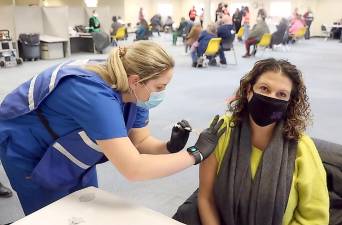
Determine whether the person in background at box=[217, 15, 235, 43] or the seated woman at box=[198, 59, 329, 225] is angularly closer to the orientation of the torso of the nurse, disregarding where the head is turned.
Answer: the seated woman

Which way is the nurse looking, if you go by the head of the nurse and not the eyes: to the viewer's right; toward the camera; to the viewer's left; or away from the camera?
to the viewer's right

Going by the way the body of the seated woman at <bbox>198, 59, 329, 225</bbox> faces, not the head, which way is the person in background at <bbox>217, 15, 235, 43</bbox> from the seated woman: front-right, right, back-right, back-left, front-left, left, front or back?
back

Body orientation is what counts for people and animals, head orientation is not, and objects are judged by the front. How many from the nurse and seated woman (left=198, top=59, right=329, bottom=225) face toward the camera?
1

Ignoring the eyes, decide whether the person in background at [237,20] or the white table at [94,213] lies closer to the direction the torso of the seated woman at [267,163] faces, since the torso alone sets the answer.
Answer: the white table

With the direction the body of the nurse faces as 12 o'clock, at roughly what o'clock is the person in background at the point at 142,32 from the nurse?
The person in background is roughly at 9 o'clock from the nurse.

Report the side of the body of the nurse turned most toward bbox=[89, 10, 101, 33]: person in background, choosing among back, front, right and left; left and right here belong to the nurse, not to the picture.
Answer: left

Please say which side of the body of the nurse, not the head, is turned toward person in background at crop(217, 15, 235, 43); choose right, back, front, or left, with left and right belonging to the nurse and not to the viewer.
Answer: left

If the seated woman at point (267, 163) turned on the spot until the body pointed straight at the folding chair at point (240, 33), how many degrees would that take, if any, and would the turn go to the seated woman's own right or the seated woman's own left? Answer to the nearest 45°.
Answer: approximately 180°

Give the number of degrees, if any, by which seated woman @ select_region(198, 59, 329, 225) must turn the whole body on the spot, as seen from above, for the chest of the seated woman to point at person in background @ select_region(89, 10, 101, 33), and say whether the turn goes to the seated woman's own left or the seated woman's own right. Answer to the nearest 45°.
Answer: approximately 135° to the seated woman's own right

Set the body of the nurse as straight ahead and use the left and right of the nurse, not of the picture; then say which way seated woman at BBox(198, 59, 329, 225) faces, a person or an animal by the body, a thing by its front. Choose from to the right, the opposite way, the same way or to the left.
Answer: to the right

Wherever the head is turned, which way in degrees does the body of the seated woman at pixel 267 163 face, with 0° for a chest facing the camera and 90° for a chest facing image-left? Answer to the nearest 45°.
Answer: approximately 0°

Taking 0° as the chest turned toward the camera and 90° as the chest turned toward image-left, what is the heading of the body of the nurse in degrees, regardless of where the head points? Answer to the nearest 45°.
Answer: approximately 270°
